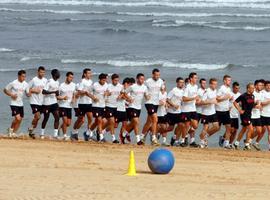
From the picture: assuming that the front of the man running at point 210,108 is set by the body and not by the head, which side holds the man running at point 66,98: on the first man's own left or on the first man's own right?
on the first man's own right
